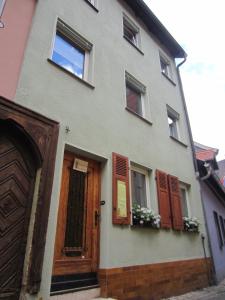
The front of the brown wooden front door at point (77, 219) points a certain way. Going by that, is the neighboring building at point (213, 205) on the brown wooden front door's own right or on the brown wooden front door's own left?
on the brown wooden front door's own left

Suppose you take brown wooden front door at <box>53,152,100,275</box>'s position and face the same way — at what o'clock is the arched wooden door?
The arched wooden door is roughly at 3 o'clock from the brown wooden front door.

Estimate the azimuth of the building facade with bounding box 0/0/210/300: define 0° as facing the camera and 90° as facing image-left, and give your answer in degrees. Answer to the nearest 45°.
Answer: approximately 315°

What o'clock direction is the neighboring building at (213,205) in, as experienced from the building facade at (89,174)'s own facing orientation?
The neighboring building is roughly at 9 o'clock from the building facade.
